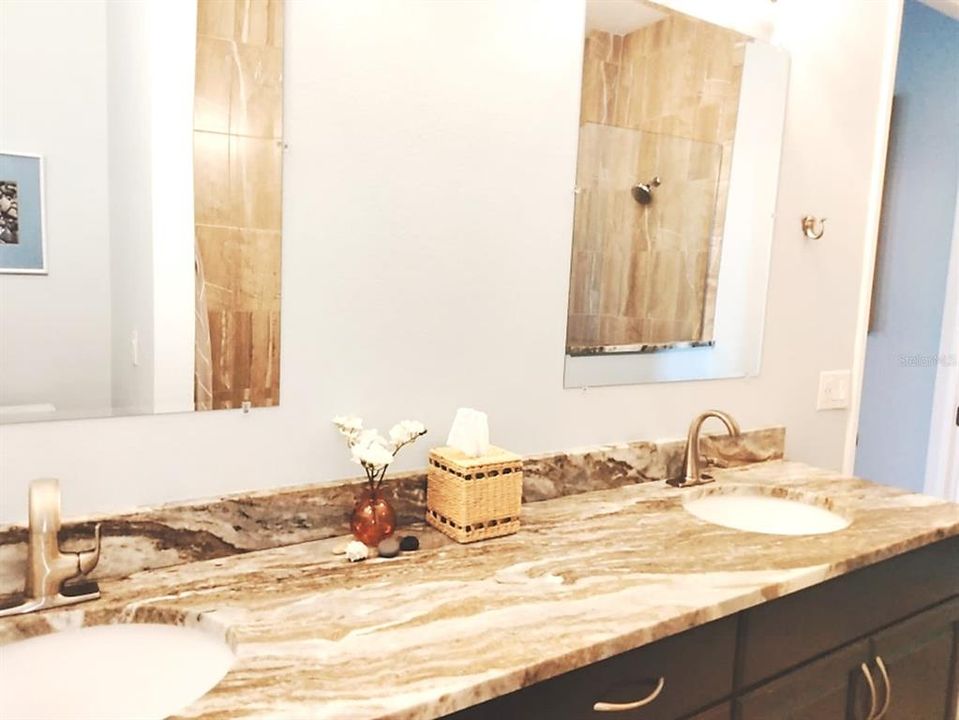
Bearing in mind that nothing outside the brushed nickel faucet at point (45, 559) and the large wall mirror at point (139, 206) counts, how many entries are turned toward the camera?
2

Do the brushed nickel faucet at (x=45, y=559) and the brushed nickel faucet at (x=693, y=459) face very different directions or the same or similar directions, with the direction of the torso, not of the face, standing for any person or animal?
same or similar directions

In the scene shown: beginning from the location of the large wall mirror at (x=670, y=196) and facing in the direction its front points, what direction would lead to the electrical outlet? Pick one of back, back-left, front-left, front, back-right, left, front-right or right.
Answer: left

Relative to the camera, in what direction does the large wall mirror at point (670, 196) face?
facing the viewer and to the right of the viewer

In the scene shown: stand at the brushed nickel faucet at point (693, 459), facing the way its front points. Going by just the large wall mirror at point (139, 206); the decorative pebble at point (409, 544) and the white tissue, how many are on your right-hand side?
3

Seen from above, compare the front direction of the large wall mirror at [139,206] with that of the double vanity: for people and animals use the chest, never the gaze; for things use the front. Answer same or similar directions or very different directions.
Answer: same or similar directions

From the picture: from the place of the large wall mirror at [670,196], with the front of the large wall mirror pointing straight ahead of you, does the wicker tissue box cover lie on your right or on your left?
on your right

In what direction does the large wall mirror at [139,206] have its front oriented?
toward the camera

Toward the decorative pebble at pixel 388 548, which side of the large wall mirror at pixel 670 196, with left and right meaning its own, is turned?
right

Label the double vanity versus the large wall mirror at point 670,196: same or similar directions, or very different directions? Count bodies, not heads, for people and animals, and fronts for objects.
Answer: same or similar directions

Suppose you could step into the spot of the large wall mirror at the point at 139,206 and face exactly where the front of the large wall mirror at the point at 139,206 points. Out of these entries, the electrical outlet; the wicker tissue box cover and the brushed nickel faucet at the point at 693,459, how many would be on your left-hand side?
3

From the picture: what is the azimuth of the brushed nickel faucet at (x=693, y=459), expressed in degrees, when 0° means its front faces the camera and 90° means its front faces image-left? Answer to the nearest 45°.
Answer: approximately 315°

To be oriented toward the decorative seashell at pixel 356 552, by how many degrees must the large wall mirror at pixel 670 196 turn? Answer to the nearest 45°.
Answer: approximately 90° to its right

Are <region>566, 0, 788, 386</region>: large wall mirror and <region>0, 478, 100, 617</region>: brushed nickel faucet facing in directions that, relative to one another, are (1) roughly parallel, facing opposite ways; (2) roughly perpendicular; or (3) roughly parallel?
roughly parallel
